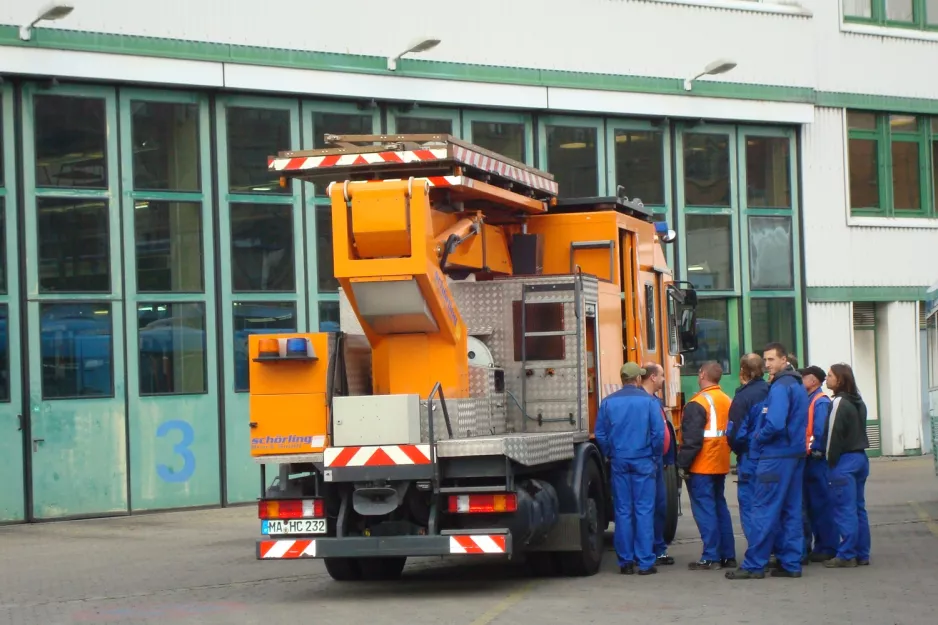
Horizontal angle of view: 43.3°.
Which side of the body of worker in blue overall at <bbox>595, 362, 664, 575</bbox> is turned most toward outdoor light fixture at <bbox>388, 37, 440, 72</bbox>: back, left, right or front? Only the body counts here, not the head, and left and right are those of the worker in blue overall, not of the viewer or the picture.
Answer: front

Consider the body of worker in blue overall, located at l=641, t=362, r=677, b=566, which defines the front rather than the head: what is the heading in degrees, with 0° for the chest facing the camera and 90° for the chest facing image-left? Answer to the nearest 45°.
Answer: approximately 270°

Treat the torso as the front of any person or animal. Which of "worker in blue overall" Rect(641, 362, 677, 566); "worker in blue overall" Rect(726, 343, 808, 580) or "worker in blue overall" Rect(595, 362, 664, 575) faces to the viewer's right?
"worker in blue overall" Rect(641, 362, 677, 566)

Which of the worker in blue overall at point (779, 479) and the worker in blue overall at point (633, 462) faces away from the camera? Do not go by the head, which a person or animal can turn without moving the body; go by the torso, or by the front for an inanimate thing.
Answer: the worker in blue overall at point (633, 462)

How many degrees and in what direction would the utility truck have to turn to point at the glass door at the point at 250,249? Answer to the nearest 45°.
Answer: approximately 45° to its left

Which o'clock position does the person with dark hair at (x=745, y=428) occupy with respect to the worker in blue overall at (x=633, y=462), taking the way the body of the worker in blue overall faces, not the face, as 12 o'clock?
The person with dark hair is roughly at 3 o'clock from the worker in blue overall.

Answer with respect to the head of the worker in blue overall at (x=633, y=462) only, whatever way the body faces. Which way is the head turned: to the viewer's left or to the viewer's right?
to the viewer's right

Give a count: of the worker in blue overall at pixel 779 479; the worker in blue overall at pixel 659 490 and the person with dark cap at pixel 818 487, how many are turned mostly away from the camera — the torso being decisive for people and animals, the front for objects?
0

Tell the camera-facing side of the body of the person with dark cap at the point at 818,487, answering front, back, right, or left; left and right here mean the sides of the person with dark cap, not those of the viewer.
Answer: left

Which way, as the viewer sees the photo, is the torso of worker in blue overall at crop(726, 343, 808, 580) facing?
to the viewer's left

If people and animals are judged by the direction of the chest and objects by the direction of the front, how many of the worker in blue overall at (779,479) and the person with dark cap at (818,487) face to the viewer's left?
2

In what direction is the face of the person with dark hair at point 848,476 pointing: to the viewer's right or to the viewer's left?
to the viewer's left

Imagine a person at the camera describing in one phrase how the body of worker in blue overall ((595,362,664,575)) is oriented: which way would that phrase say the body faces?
away from the camera

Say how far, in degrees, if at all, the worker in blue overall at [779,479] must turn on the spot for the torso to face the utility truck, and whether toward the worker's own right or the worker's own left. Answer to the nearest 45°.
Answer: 0° — they already face it

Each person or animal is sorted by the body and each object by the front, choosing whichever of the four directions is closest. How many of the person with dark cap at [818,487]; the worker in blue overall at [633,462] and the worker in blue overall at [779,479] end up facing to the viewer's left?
2

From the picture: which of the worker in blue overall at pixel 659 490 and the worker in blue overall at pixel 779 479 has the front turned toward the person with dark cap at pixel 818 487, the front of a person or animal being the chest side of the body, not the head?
the worker in blue overall at pixel 659 490
